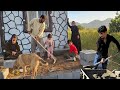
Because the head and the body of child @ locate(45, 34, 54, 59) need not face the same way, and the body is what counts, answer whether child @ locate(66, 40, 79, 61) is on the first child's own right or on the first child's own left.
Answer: on the first child's own left

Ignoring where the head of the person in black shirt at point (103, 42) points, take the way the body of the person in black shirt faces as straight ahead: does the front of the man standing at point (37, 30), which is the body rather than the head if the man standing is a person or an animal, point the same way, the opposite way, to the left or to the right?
to the left

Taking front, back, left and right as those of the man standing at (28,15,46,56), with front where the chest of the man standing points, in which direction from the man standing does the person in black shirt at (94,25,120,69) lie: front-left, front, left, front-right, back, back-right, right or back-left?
front-left

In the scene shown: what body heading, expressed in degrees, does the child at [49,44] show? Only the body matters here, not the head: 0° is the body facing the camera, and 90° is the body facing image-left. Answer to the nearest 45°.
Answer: approximately 0°

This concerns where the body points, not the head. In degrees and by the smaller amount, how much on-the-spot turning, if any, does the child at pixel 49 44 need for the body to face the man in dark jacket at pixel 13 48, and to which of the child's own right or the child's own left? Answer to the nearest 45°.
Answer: approximately 90° to the child's own right

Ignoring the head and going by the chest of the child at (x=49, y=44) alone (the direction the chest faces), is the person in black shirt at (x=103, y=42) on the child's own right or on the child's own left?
on the child's own left

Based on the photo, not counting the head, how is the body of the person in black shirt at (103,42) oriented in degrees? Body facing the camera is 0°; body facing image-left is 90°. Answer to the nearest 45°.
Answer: approximately 45°

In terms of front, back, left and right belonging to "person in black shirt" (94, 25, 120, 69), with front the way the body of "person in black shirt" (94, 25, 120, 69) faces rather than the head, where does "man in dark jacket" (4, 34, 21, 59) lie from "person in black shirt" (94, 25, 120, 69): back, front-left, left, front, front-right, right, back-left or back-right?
front-right

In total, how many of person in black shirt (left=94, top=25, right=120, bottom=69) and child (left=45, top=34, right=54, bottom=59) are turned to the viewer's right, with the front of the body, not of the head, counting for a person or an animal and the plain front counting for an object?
0
